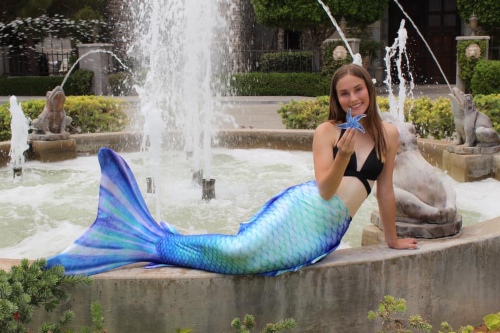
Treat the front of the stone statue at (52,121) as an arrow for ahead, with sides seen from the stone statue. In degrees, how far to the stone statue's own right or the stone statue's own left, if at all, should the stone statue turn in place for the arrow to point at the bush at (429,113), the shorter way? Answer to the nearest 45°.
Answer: approximately 45° to the stone statue's own left

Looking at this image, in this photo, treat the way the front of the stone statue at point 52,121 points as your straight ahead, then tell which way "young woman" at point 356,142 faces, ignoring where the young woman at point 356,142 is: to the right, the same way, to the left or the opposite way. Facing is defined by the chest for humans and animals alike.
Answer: to the right

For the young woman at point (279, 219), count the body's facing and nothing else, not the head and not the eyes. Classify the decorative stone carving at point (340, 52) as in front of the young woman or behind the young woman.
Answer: behind

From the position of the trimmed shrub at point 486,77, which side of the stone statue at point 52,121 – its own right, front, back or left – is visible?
left

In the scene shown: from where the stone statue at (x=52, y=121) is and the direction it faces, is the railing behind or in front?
behind

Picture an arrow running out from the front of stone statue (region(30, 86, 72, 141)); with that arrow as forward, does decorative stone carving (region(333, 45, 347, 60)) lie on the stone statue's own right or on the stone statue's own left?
on the stone statue's own left

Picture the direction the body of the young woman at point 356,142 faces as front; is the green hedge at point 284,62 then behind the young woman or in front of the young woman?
behind

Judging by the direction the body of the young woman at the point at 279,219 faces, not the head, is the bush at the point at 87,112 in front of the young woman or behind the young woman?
behind

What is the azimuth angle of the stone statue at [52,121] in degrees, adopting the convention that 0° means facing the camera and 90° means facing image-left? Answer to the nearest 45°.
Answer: approximately 315°

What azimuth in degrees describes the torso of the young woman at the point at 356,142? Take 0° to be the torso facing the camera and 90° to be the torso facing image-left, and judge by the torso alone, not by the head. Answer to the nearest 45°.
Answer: approximately 0°
